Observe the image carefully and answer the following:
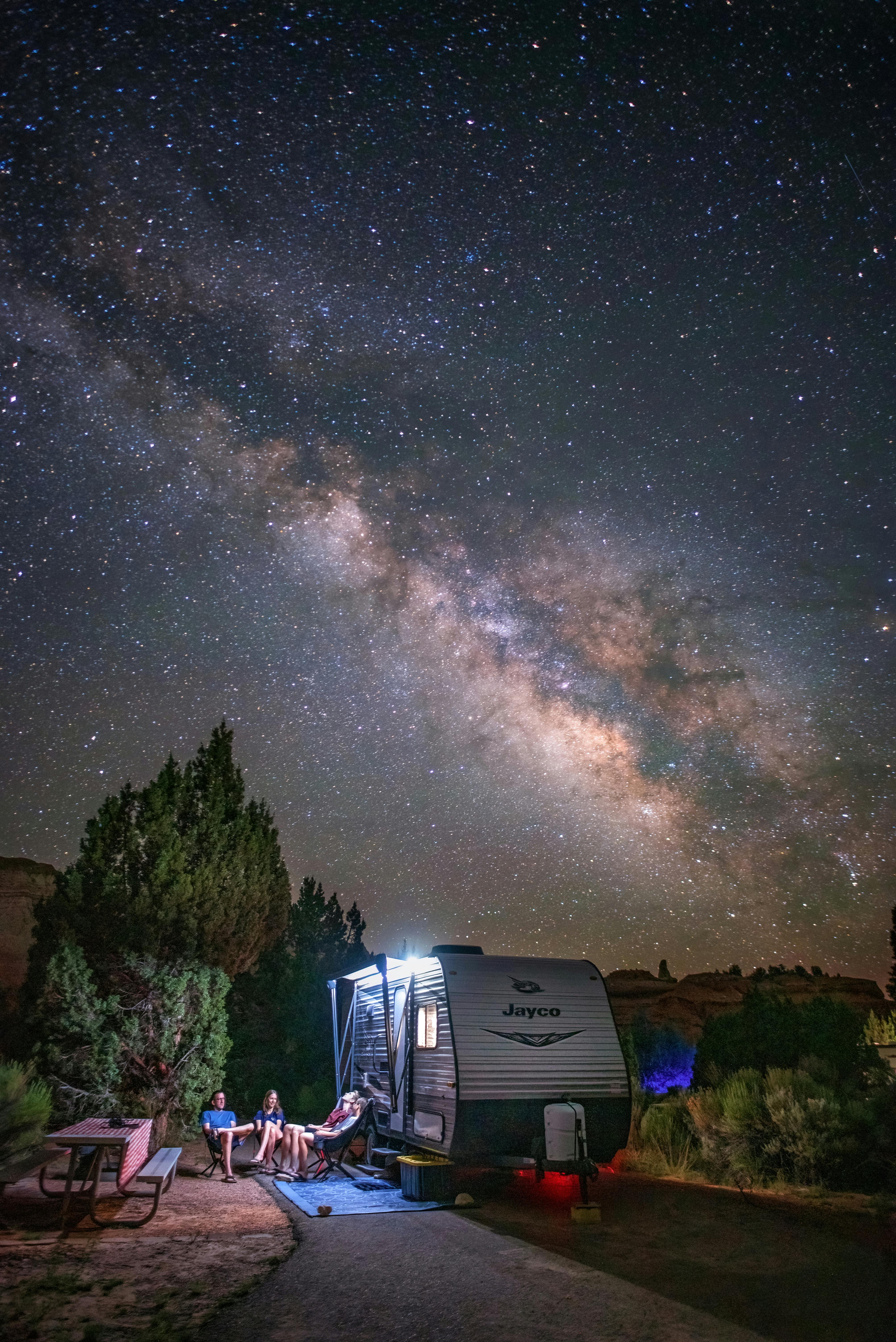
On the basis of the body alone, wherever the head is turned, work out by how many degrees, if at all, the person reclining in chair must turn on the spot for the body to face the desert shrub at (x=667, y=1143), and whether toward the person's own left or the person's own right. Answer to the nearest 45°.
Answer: approximately 180°

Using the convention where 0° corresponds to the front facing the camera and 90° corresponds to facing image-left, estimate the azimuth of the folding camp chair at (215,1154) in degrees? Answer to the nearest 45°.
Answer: approximately 315°

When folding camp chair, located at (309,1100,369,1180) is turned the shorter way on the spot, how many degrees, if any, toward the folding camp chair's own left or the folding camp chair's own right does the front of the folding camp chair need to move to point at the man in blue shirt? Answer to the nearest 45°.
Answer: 0° — it already faces them

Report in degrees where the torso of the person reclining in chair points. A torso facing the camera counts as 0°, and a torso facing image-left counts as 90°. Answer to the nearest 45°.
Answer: approximately 90°

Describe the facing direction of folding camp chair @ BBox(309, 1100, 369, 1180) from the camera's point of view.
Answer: facing to the left of the viewer

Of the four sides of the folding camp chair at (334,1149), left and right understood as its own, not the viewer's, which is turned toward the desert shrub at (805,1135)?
back
